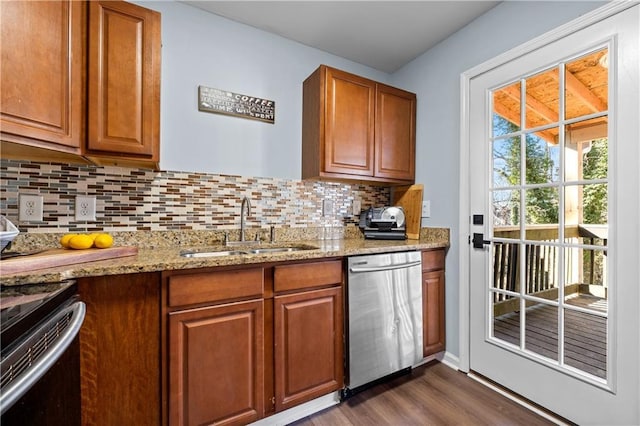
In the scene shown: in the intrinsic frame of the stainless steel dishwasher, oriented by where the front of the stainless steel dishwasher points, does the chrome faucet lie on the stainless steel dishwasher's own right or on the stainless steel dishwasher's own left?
on the stainless steel dishwasher's own right

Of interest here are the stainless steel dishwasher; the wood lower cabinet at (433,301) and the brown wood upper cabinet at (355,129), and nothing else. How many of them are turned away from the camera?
0

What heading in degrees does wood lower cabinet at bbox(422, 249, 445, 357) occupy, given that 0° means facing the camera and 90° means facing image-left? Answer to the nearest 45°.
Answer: approximately 315°

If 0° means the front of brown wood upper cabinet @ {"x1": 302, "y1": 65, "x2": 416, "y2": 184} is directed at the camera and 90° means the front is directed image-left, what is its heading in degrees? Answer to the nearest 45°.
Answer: approximately 315°

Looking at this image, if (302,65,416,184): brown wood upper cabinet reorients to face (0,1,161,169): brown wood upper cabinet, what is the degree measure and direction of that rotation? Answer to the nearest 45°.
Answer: approximately 90° to its right

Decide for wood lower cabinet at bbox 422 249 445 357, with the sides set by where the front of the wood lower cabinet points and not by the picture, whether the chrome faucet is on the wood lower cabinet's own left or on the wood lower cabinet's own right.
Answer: on the wood lower cabinet's own right

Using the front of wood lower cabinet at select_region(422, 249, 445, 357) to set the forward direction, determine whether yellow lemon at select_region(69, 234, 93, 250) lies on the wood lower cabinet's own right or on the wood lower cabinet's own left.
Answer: on the wood lower cabinet's own right

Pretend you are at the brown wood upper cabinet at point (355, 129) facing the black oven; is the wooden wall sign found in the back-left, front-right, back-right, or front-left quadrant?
front-right

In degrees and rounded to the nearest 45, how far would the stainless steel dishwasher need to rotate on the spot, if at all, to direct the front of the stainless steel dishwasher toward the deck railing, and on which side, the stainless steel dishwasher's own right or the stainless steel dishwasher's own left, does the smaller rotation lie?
approximately 45° to the stainless steel dishwasher's own left

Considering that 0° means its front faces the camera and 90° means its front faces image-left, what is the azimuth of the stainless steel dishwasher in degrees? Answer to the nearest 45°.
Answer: approximately 315°

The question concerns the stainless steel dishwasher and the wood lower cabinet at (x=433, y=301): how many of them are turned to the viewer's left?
0

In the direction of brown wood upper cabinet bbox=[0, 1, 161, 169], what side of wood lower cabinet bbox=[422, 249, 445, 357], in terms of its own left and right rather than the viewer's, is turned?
right
